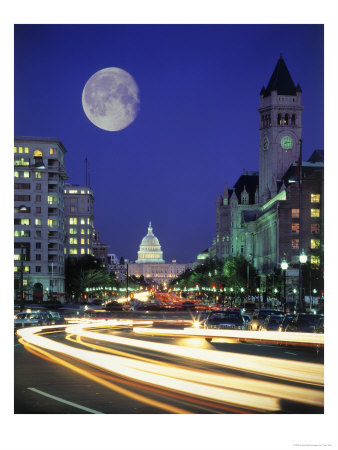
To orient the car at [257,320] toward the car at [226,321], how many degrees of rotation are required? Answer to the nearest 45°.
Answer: approximately 90° to its right

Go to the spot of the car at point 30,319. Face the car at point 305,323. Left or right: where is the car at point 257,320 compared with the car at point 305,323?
left

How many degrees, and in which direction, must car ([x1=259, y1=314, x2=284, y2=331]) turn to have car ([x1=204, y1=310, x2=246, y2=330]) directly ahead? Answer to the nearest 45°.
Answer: approximately 90° to its right
